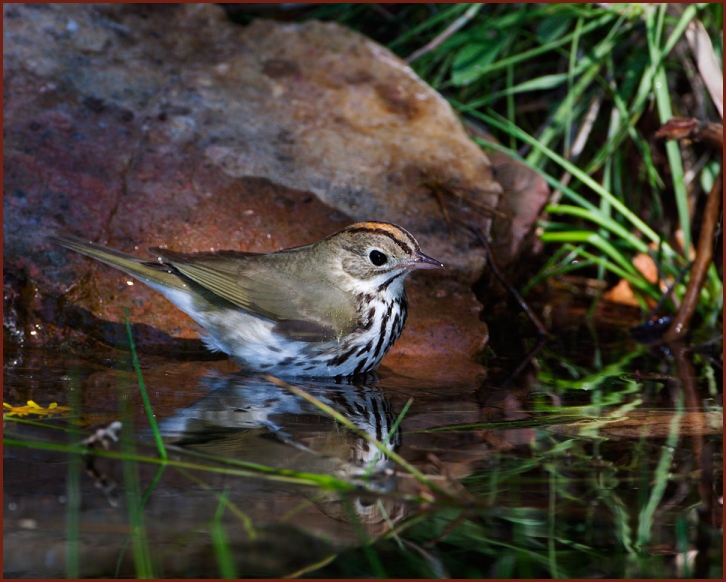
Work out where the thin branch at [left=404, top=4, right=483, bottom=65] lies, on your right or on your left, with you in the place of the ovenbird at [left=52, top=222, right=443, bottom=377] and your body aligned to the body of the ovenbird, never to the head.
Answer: on your left

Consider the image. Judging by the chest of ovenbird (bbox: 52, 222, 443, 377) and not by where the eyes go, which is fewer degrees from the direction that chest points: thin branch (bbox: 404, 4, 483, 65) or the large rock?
the thin branch

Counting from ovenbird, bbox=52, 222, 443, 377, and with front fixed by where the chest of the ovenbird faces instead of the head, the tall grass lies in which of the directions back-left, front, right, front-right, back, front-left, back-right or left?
front-left

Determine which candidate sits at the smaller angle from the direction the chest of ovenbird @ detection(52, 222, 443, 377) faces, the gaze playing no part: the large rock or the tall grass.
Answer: the tall grass

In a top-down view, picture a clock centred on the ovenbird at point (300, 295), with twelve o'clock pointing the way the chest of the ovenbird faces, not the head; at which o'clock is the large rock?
The large rock is roughly at 8 o'clock from the ovenbird.

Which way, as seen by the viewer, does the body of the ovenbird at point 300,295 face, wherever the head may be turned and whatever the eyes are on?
to the viewer's right
